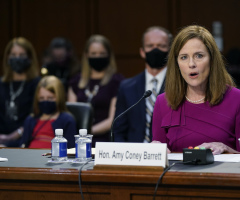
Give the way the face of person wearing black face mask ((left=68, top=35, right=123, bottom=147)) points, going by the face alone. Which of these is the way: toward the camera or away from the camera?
toward the camera

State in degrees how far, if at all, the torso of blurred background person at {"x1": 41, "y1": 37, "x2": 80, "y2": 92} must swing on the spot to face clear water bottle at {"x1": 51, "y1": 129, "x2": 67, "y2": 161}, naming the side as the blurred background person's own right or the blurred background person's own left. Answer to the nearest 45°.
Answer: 0° — they already face it

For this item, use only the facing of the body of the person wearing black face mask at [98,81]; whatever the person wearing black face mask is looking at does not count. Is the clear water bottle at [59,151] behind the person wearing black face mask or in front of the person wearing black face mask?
in front

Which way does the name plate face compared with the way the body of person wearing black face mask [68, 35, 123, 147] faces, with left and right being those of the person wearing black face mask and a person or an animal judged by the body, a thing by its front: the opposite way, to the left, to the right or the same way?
the same way

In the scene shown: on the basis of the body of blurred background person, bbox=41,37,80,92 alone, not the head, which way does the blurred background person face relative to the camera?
toward the camera

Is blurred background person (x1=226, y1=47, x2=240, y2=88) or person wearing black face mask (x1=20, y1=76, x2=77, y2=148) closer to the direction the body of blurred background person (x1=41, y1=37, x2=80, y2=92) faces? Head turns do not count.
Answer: the person wearing black face mask

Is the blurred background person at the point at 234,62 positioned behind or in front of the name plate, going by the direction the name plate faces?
behind

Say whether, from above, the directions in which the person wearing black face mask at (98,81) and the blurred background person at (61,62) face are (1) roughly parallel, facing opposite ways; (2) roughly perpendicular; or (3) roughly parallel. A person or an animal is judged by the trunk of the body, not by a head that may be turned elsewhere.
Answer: roughly parallel

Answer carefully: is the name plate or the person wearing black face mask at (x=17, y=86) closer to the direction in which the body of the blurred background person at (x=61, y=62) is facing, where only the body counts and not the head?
the name plate

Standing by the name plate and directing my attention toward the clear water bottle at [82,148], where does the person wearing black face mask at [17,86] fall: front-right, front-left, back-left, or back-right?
front-right

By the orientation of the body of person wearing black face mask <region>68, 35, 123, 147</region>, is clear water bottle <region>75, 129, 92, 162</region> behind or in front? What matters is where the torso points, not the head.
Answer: in front

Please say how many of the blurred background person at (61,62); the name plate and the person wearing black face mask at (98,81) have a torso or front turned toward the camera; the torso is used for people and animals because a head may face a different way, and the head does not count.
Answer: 3

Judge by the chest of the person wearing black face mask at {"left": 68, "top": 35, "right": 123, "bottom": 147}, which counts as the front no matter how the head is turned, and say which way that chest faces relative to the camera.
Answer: toward the camera

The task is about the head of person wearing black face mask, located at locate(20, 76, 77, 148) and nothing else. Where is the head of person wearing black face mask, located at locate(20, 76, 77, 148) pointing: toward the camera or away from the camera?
toward the camera

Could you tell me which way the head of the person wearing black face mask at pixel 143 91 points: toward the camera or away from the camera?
toward the camera

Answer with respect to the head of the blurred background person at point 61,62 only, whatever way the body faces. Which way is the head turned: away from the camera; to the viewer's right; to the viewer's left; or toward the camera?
toward the camera

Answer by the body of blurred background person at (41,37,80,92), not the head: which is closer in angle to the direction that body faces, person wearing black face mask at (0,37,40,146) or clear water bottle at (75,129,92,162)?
the clear water bottle
